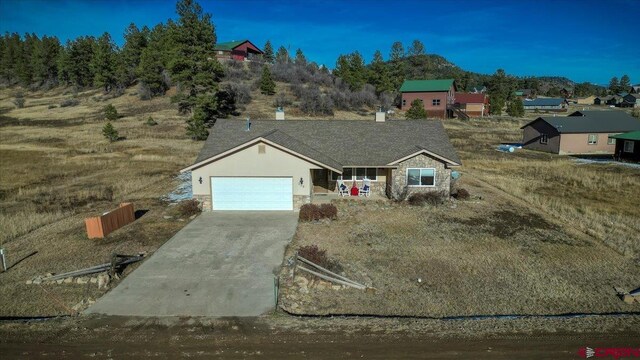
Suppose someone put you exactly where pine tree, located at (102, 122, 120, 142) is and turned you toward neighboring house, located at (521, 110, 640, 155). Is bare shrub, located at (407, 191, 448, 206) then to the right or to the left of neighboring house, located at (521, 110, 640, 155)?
right

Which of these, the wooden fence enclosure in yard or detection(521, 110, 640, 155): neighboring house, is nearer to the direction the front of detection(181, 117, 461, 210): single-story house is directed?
the wooden fence enclosure in yard

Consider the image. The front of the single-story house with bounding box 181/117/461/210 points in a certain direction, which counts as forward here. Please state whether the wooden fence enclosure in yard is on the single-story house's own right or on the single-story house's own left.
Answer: on the single-story house's own right

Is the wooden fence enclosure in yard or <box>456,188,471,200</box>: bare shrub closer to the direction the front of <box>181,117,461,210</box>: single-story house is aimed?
the wooden fence enclosure in yard

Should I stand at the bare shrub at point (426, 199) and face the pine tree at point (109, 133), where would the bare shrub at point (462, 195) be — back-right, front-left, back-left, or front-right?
back-right

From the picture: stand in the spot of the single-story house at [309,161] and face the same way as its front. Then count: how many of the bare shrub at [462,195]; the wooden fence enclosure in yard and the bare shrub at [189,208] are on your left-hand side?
1

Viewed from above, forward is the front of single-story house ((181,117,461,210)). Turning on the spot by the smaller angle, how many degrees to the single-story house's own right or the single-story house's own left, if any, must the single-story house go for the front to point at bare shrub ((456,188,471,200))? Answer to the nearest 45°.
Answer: approximately 90° to the single-story house's own left

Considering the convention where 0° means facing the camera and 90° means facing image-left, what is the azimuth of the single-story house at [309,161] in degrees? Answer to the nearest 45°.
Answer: approximately 0°

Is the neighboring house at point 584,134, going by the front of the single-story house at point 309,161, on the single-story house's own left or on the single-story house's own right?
on the single-story house's own left

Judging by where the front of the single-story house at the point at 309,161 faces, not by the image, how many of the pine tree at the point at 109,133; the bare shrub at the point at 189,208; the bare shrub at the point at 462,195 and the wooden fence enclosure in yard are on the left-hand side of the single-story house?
1

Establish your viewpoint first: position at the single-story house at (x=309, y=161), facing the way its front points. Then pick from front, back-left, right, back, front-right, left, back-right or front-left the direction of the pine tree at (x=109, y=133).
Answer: back-right

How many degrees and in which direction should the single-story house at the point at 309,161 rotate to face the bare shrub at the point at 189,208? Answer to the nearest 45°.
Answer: approximately 45° to its right

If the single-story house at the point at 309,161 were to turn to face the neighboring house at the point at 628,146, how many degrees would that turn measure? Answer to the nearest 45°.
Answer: approximately 135° to its left

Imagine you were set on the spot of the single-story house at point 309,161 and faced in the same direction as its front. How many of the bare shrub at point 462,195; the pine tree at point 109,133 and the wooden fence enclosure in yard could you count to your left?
1
